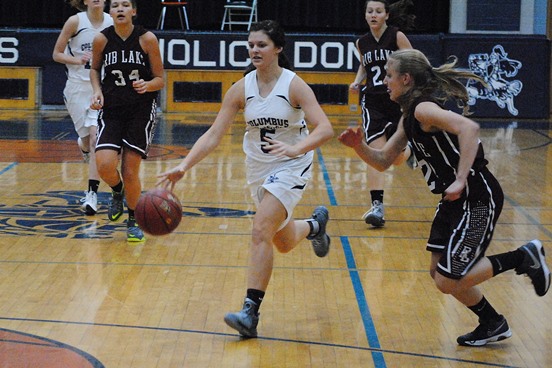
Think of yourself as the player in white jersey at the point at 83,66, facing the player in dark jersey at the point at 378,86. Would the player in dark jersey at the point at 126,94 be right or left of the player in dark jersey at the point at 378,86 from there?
right

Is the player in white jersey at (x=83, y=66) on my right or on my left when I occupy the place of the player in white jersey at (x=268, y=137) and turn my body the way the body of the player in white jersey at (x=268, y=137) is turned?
on my right

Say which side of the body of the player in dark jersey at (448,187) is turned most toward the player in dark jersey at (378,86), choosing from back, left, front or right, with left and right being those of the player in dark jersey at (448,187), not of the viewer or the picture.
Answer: right

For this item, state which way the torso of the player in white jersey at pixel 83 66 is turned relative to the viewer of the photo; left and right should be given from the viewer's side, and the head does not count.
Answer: facing the viewer and to the right of the viewer

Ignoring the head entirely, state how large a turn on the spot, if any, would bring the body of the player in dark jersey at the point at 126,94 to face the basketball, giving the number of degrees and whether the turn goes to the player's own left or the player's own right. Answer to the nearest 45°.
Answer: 0° — they already face it

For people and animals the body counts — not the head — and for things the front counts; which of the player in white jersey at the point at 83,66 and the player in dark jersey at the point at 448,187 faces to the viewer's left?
the player in dark jersey

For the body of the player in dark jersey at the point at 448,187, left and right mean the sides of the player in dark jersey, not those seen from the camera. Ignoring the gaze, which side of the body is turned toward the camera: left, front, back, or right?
left

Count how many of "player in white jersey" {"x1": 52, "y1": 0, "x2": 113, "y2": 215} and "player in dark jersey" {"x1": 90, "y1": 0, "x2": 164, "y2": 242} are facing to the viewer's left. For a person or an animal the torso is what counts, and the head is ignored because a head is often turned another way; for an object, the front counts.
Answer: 0

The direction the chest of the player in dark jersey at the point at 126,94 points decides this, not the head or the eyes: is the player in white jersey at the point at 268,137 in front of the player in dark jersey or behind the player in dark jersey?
in front
